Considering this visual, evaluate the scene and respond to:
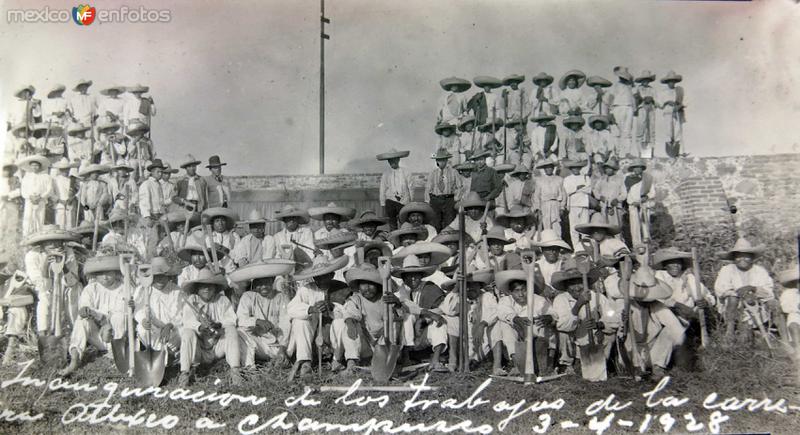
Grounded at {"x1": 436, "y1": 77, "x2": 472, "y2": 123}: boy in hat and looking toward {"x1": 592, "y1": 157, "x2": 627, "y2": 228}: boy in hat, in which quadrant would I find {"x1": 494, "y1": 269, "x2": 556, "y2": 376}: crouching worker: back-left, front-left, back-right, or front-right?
front-right

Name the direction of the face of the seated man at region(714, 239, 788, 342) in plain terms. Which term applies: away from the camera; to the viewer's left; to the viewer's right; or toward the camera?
toward the camera

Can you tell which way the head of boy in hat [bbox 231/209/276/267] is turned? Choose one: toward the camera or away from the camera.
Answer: toward the camera

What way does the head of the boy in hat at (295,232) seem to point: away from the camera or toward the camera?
toward the camera

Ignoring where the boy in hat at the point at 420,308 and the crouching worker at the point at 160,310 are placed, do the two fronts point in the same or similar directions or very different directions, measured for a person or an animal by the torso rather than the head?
same or similar directions

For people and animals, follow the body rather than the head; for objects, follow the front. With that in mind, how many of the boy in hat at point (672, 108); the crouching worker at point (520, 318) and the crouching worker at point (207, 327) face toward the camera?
3

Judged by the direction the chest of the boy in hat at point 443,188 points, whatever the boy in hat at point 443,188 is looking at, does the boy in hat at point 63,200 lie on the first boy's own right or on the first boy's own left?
on the first boy's own right

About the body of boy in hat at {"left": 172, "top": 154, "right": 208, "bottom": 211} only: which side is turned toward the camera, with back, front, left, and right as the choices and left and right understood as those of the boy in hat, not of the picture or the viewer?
front

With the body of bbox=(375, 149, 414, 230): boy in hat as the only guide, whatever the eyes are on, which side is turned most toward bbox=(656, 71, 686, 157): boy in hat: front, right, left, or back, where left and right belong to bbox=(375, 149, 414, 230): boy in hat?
left

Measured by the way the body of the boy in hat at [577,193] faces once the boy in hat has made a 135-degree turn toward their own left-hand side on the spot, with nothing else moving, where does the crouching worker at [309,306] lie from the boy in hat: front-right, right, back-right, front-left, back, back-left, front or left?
back

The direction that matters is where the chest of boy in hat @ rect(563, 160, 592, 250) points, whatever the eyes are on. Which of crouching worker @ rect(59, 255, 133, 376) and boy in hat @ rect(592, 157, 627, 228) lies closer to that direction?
the crouching worker

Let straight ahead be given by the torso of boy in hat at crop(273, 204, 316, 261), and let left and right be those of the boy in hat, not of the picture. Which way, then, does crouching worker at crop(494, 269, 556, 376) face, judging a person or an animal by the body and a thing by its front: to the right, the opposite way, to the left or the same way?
the same way

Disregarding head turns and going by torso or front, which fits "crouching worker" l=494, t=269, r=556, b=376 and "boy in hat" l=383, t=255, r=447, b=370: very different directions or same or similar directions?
same or similar directions

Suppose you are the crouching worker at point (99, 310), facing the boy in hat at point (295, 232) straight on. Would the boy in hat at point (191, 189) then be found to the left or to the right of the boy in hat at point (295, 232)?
left

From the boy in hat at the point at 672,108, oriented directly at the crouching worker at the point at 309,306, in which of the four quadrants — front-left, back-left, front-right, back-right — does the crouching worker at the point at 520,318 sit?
front-left

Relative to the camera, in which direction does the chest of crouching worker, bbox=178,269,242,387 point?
toward the camera

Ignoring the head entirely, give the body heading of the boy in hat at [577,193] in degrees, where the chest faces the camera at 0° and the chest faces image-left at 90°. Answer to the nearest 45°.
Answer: approximately 0°

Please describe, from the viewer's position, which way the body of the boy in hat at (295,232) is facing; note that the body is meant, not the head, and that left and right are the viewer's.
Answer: facing the viewer

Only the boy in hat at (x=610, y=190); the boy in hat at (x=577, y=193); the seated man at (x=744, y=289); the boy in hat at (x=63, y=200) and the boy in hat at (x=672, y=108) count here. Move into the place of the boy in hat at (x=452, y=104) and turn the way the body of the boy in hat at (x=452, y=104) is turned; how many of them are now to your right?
1

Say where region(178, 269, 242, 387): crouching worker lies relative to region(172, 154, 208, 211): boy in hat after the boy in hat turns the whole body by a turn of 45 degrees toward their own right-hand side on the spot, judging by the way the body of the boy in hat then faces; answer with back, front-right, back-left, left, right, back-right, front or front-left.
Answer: front-left

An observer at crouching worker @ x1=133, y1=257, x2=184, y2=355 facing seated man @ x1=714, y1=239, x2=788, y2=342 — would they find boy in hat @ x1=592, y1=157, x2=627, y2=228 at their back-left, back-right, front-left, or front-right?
front-left
